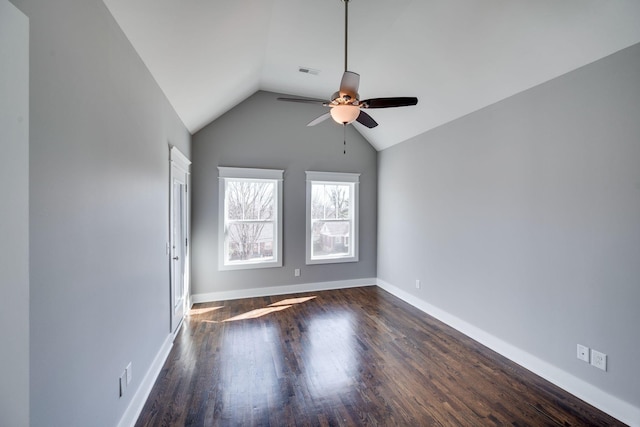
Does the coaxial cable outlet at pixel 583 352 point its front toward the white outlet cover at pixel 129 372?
yes

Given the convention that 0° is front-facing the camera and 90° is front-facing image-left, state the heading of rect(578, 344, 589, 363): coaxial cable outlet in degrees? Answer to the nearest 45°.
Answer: approximately 45°

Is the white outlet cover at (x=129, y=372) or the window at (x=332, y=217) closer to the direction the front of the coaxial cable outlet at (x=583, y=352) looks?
the white outlet cover

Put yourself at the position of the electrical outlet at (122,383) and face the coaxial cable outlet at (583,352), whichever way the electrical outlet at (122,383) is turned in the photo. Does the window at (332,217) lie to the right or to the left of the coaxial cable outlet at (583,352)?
left

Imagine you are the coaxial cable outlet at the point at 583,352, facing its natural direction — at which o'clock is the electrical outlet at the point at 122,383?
the electrical outlet at the point at 122,383 is roughly at 12 o'clock from the coaxial cable outlet at the point at 583,352.

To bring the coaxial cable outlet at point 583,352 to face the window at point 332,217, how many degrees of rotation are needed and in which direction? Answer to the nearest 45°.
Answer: approximately 45° to its right
